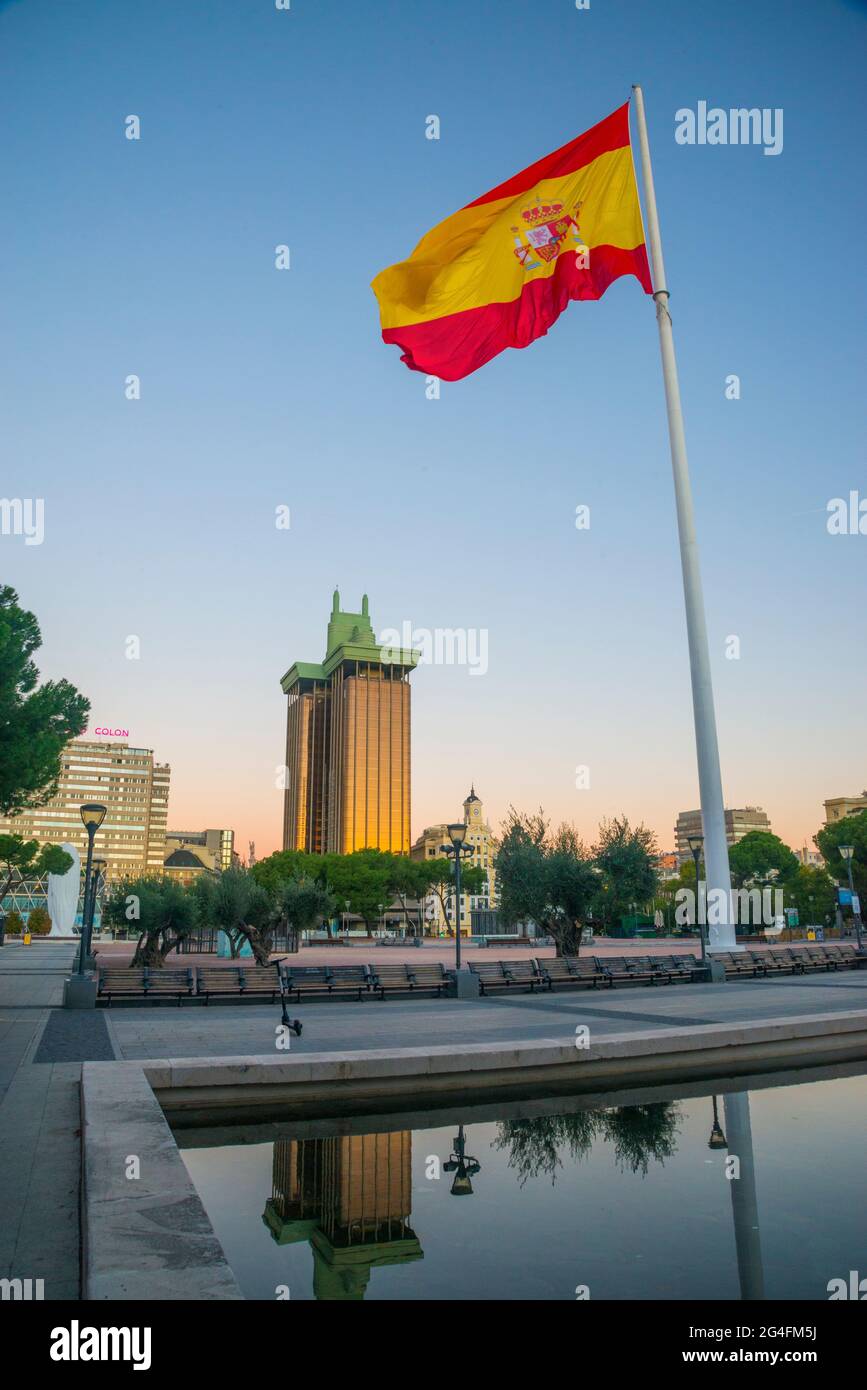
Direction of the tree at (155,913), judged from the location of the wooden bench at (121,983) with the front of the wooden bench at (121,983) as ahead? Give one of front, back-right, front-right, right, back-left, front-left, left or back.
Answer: back

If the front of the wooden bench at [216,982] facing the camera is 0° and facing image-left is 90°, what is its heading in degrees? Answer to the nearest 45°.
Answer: approximately 0°

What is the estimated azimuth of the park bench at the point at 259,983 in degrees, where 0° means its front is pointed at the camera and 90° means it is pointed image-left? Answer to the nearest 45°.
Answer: approximately 0°

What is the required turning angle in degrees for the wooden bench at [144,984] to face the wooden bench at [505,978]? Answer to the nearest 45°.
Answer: approximately 90° to its left

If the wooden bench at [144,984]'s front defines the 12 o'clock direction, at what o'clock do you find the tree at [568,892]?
The tree is roughly at 8 o'clock from the wooden bench.

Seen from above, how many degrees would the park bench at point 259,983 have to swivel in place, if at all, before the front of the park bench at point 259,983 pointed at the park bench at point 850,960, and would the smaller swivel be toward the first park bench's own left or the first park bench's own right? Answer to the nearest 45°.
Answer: approximately 135° to the first park bench's own left
